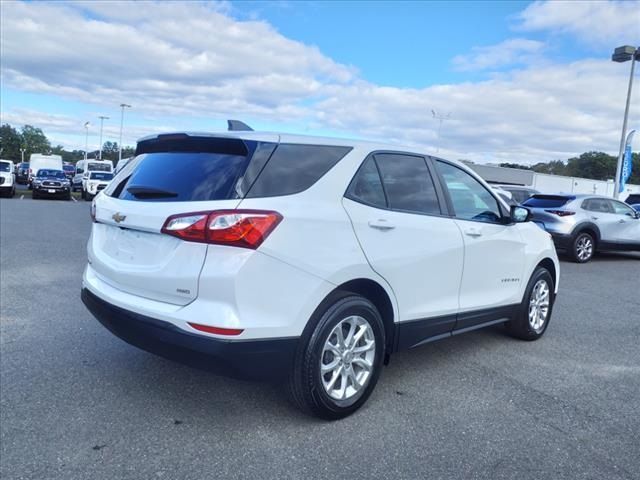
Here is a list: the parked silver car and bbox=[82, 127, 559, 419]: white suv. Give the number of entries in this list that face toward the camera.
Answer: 0

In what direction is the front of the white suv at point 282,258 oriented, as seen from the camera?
facing away from the viewer and to the right of the viewer

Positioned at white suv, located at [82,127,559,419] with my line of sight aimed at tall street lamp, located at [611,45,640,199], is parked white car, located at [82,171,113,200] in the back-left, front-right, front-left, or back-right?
front-left

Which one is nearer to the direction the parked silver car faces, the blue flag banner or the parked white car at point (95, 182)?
the blue flag banner

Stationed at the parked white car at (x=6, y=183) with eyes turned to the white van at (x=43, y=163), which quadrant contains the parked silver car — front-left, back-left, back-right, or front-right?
back-right

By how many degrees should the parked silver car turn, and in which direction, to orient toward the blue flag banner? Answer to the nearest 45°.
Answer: approximately 45° to its left

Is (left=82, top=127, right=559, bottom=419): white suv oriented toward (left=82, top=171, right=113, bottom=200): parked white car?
no

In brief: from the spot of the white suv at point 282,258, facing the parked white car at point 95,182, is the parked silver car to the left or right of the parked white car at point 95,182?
right

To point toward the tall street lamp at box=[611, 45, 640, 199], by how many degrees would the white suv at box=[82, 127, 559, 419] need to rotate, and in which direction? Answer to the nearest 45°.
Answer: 0° — it already faces it

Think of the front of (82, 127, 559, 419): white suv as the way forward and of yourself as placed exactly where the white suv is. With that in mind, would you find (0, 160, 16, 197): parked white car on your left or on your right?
on your left

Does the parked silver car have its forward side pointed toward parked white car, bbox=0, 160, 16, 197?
no

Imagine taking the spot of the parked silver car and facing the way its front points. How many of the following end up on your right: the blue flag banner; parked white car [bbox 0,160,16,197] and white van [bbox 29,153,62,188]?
0

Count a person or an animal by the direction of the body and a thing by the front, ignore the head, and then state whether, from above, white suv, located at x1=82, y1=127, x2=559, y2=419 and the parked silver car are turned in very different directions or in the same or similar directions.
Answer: same or similar directions

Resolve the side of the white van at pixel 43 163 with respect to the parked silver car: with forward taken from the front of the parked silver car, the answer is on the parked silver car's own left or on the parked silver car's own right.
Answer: on the parked silver car's own left

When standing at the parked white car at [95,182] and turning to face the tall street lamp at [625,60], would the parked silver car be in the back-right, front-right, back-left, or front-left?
front-right

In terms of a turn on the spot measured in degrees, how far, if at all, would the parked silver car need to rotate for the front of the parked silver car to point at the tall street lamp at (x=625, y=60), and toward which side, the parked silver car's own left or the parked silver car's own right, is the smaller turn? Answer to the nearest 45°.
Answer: approximately 45° to the parked silver car's own left

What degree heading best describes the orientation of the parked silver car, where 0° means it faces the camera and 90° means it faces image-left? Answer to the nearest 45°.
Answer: approximately 225°

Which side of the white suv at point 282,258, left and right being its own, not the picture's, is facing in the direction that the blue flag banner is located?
front

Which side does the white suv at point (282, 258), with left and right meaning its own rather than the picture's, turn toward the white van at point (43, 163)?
left

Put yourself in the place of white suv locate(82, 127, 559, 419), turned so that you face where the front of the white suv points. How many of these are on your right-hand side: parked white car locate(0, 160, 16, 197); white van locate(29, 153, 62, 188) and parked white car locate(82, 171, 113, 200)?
0
